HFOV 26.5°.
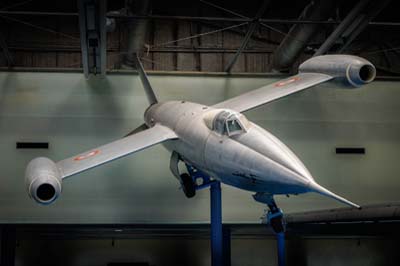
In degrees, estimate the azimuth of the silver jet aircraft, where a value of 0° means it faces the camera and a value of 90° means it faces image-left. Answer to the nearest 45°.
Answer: approximately 315°
